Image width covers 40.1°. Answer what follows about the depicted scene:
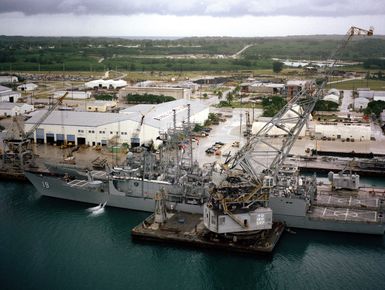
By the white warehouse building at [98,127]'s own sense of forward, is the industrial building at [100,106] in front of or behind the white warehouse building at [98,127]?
behind

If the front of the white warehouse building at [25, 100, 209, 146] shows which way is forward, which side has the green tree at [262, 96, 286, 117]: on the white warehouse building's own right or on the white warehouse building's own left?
on the white warehouse building's own left

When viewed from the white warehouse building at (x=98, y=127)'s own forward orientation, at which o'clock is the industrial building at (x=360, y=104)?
The industrial building is roughly at 8 o'clock from the white warehouse building.

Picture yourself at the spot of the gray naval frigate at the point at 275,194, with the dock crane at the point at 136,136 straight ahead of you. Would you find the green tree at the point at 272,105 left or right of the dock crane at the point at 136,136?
right

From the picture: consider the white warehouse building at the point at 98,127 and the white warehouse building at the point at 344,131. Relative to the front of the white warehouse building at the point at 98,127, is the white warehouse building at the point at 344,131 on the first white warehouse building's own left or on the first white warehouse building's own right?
on the first white warehouse building's own left

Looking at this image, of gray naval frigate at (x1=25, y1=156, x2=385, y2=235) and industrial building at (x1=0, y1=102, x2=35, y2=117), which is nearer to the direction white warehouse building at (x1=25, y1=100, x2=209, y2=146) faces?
the gray naval frigate

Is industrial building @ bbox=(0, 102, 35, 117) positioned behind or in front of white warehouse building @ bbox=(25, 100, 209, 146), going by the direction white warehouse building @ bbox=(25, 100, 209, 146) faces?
behind

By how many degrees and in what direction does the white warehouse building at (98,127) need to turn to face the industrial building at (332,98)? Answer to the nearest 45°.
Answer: approximately 135° to its left

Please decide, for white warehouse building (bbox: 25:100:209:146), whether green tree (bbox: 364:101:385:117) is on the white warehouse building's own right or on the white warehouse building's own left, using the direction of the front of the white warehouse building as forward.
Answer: on the white warehouse building's own left
